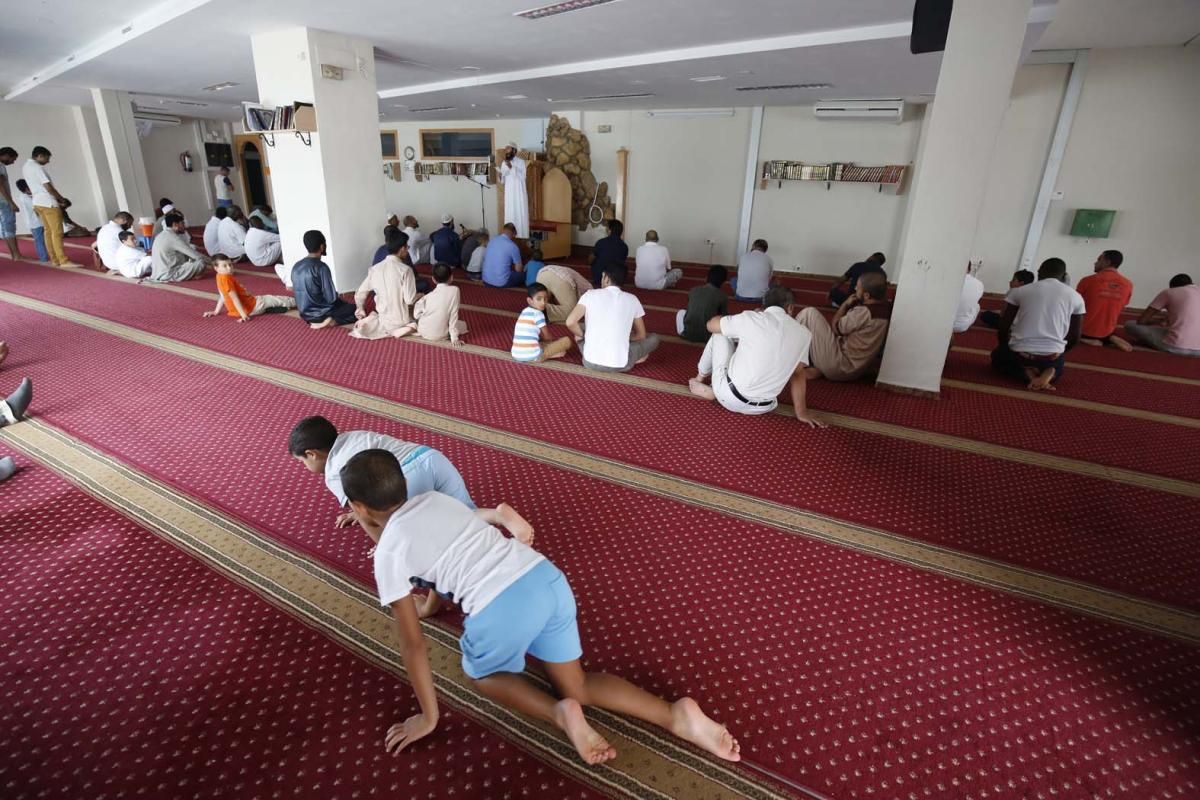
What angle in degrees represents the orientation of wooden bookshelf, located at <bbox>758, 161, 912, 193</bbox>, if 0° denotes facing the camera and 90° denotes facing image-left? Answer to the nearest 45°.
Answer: approximately 0°

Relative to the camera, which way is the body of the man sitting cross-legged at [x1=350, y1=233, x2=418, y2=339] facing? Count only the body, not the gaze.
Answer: away from the camera

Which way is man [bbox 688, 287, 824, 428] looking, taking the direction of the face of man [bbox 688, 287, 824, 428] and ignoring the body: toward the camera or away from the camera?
away from the camera

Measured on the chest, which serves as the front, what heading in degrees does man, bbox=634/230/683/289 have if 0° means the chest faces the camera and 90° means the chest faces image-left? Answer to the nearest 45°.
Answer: approximately 180°

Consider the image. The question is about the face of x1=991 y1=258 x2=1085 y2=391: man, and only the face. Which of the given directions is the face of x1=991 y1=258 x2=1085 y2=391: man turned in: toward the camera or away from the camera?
away from the camera

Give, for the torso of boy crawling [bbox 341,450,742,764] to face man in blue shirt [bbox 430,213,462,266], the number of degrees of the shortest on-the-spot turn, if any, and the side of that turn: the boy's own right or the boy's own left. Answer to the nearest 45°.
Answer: approximately 45° to the boy's own right

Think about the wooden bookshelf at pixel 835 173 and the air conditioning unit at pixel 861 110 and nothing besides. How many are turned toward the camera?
2

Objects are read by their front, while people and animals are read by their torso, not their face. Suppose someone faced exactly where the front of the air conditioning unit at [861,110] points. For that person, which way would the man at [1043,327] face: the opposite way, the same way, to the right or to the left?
the opposite way

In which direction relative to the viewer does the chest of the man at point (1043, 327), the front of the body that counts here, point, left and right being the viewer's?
facing away from the viewer

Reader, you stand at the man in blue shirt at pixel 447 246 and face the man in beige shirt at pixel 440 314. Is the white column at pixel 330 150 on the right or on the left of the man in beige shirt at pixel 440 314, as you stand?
right

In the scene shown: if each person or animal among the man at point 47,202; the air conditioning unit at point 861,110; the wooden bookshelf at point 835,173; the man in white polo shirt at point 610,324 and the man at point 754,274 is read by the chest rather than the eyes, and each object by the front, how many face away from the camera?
2

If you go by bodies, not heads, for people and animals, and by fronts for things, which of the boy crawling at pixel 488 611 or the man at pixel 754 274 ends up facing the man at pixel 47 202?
the boy crawling

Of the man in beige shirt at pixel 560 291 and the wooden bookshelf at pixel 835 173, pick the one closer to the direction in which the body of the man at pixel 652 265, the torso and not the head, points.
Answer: the wooden bookshelf

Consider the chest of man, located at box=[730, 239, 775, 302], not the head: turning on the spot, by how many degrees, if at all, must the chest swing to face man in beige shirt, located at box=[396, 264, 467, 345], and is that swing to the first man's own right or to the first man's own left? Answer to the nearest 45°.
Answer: approximately 135° to the first man's own left

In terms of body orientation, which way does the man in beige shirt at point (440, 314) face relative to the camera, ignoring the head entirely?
away from the camera
